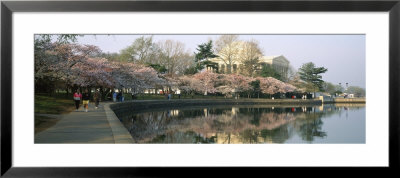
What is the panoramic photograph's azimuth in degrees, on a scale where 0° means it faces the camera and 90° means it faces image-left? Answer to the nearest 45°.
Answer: approximately 0°
